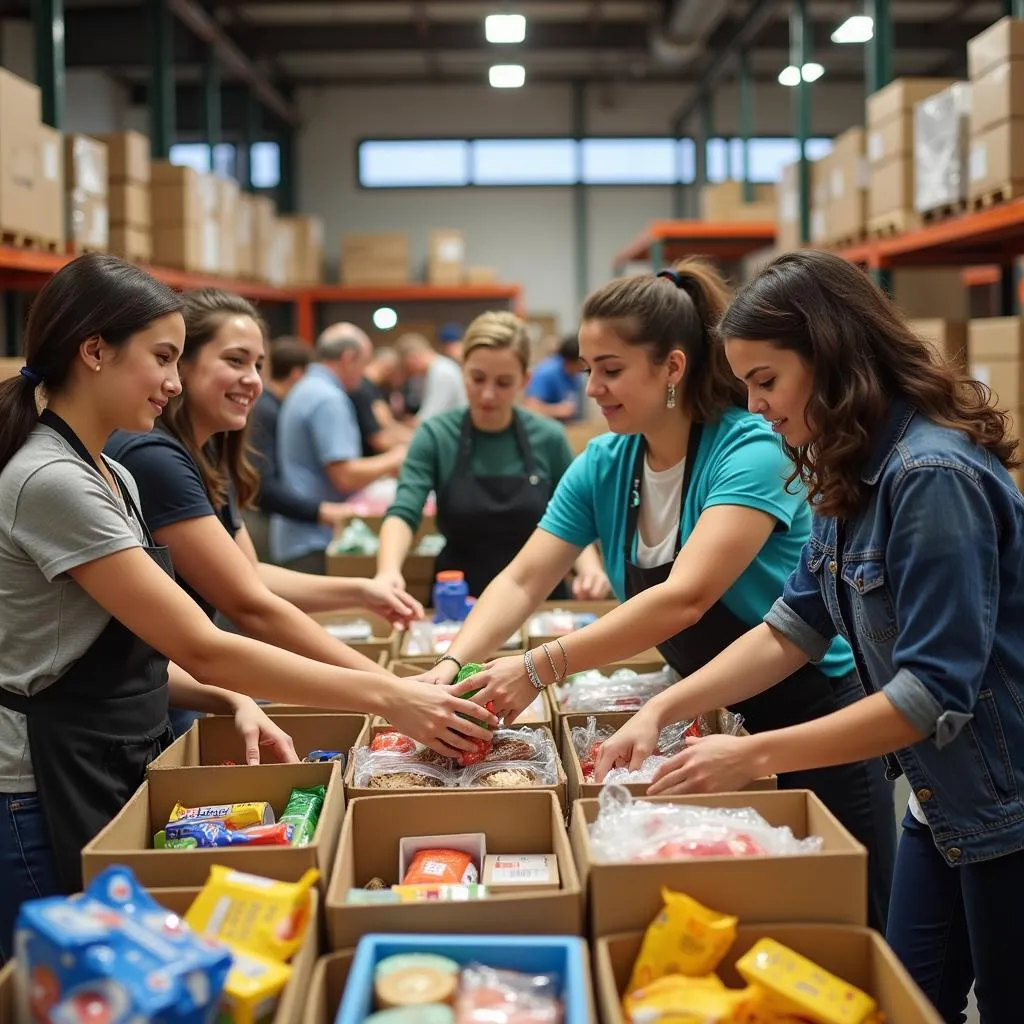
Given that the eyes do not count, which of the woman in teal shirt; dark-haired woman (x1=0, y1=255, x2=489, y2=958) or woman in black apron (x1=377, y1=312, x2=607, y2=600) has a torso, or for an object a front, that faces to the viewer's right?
the dark-haired woman

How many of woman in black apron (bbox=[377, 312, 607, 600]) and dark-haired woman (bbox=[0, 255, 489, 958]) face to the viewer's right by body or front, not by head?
1

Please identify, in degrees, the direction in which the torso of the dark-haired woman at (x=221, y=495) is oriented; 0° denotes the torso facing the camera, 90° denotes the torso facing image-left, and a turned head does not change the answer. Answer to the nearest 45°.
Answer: approximately 315°

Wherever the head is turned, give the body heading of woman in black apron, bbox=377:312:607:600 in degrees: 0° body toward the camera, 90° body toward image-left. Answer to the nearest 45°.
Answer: approximately 0°

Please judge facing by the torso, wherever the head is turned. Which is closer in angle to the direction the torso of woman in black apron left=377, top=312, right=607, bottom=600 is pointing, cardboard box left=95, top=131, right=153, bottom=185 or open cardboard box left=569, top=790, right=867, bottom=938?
the open cardboard box

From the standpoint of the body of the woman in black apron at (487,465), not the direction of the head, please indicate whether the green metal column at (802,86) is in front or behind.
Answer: behind

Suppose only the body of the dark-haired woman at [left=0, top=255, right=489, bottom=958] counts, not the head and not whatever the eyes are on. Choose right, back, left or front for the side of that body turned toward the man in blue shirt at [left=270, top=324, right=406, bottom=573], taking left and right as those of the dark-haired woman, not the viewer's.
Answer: left

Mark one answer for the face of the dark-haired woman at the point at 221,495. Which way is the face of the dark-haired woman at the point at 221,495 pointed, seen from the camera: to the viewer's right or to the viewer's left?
to the viewer's right

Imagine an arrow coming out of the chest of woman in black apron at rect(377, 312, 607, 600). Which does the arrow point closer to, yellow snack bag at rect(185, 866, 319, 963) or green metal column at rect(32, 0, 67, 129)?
the yellow snack bag

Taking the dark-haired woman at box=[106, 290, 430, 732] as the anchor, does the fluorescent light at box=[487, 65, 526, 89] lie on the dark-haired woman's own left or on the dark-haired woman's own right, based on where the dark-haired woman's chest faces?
on the dark-haired woman's own left

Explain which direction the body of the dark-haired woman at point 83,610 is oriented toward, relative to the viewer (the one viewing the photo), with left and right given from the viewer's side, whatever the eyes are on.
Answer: facing to the right of the viewer
